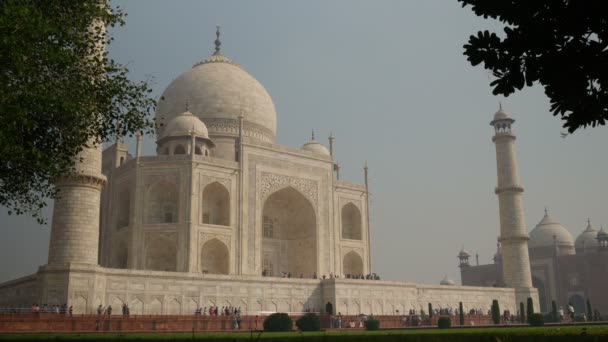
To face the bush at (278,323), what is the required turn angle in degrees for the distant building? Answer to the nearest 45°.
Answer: approximately 45° to its left

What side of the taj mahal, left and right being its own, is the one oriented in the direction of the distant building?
left

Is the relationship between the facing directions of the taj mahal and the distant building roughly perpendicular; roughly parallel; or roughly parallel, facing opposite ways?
roughly perpendicular

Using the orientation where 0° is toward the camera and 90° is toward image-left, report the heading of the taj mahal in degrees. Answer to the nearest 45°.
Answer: approximately 315°

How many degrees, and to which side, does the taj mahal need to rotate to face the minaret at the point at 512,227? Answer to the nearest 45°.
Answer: approximately 45° to its left

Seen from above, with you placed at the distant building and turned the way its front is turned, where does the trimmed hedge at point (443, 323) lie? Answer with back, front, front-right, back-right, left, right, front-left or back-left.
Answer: front-left

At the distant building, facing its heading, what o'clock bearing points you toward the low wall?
The low wall is roughly at 11 o'clock from the distant building.
